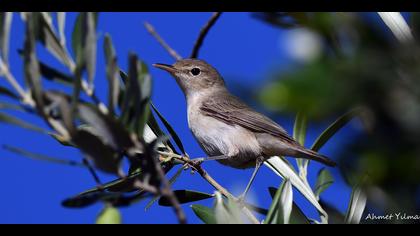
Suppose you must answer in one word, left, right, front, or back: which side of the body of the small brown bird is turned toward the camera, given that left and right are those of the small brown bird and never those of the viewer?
left
